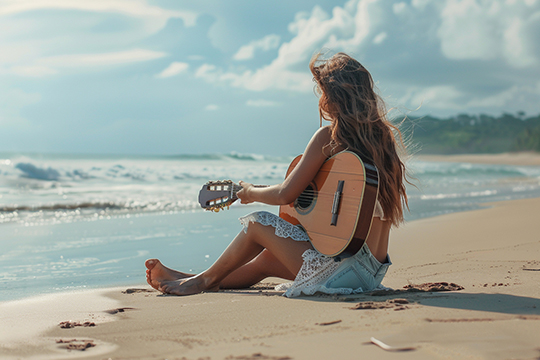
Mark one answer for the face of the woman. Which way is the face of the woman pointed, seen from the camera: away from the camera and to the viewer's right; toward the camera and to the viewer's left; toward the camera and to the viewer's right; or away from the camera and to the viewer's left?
away from the camera and to the viewer's left

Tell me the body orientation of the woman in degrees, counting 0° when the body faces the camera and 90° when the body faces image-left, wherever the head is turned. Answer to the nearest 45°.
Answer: approximately 90°
